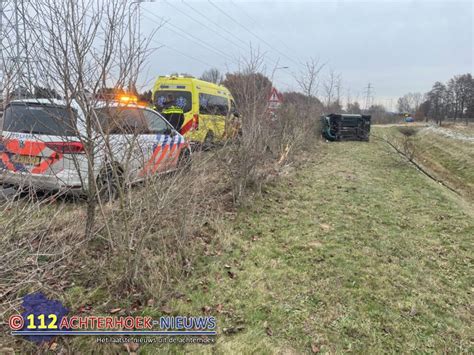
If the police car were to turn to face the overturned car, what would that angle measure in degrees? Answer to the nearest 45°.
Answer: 0° — it already faces it

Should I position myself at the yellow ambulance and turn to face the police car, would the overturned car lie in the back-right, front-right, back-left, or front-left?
back-left

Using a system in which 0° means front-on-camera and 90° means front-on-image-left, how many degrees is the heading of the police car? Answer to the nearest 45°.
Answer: approximately 225°
